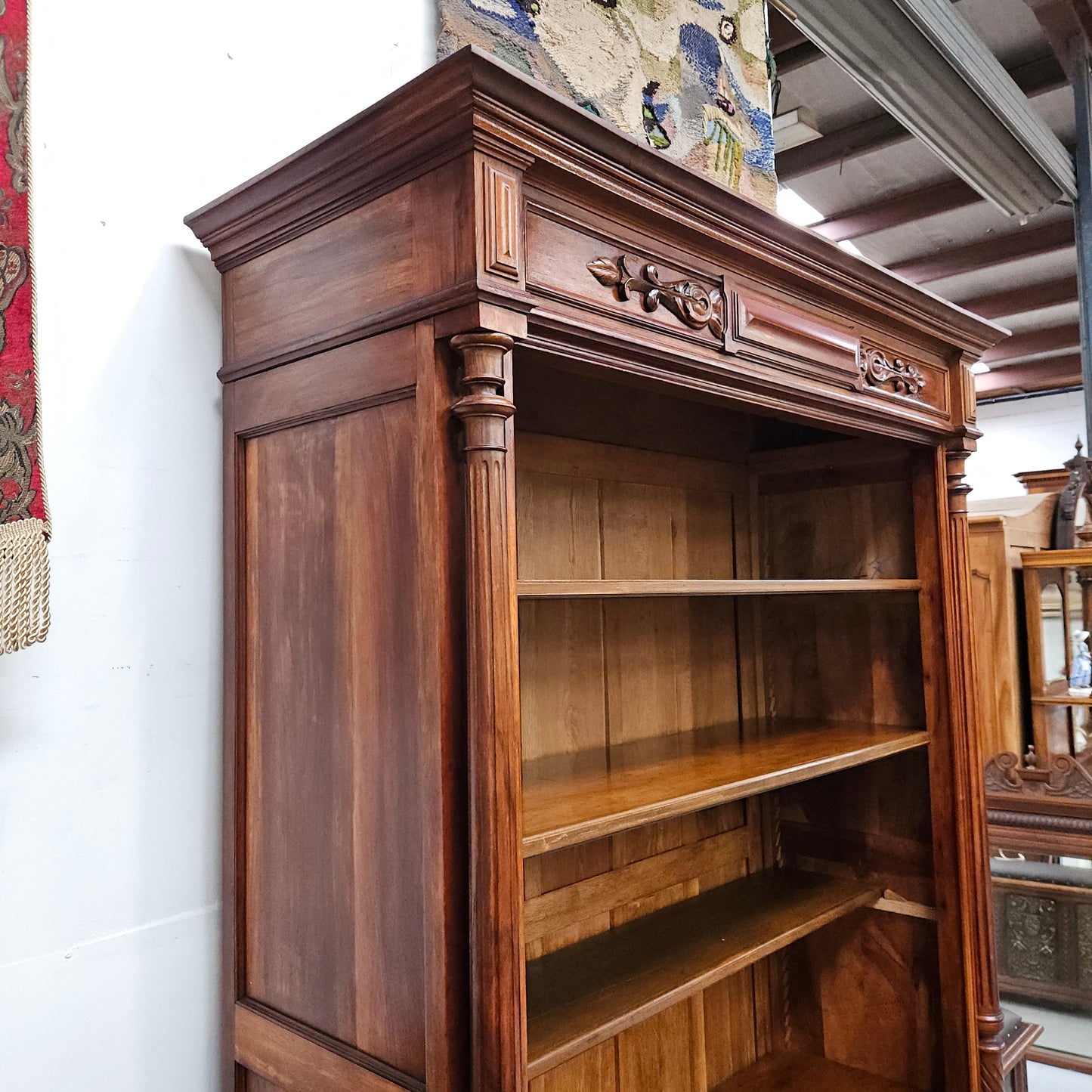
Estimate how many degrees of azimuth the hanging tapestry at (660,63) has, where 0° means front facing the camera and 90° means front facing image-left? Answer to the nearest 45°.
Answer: approximately 315°

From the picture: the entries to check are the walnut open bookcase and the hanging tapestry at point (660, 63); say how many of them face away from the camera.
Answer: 0

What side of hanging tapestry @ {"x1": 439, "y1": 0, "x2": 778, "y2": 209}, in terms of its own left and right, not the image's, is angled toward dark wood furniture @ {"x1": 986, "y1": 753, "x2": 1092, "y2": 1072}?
left

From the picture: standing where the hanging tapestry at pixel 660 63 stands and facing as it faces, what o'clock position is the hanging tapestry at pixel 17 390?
the hanging tapestry at pixel 17 390 is roughly at 3 o'clock from the hanging tapestry at pixel 660 63.

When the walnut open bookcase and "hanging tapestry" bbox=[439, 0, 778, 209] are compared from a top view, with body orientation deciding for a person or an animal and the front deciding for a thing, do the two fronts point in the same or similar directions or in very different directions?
same or similar directions

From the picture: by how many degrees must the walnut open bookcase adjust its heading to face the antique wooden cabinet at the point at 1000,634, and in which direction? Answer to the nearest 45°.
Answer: approximately 90° to its left

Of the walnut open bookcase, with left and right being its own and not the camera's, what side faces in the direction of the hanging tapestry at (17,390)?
right

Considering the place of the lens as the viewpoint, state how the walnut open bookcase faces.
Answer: facing the viewer and to the right of the viewer
